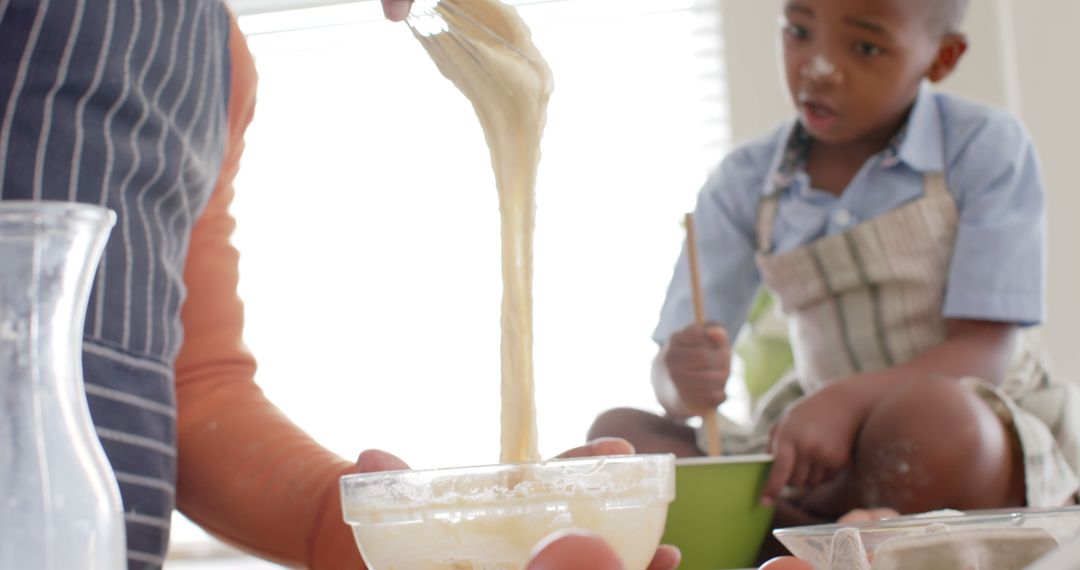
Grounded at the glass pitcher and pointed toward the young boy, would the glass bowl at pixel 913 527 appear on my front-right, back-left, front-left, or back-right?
front-right

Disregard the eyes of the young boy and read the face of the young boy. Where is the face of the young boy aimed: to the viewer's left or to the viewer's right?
to the viewer's left

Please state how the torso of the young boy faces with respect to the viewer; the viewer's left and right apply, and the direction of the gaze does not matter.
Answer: facing the viewer and to the left of the viewer

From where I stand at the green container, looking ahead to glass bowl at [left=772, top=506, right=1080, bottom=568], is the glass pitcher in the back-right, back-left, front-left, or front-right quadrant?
front-right

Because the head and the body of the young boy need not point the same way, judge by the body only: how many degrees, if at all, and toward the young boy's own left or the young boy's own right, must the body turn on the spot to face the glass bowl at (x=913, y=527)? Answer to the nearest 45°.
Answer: approximately 45° to the young boy's own left
